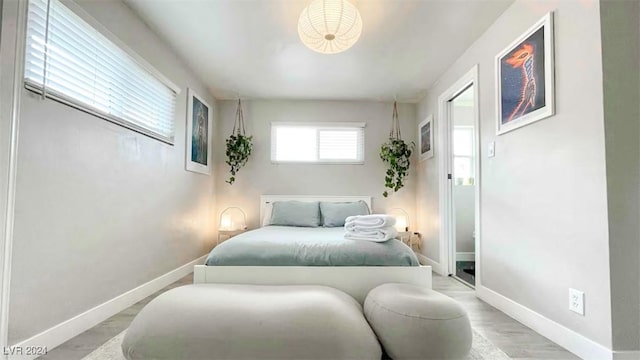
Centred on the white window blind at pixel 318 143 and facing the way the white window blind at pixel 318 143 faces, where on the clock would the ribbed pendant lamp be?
The ribbed pendant lamp is roughly at 12 o'clock from the white window blind.

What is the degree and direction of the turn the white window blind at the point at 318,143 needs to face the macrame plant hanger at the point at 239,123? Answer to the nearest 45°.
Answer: approximately 90° to its right

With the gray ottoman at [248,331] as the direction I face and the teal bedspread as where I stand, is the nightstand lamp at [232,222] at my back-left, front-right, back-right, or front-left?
back-right

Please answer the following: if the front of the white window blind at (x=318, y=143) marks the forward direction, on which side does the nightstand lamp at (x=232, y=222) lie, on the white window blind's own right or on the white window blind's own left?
on the white window blind's own right

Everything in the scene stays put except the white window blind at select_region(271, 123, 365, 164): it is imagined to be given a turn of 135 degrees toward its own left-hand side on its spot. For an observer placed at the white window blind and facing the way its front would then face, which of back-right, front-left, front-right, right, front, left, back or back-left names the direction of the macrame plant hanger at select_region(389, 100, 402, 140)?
front-right

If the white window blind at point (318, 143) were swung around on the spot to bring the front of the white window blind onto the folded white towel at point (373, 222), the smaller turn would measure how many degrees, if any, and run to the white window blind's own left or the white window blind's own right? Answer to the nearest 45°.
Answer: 0° — it already faces it

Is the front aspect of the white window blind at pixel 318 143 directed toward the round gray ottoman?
yes

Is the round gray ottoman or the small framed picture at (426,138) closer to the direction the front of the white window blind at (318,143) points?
the round gray ottoman

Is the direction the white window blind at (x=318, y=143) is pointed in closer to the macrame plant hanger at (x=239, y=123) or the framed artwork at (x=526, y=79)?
the framed artwork

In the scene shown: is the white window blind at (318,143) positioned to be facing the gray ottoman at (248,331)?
yes

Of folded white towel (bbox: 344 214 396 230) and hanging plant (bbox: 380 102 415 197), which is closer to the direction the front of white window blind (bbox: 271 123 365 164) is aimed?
the folded white towel

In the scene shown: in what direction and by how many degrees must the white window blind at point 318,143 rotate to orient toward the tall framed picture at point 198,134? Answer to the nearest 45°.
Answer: approximately 45° to its right

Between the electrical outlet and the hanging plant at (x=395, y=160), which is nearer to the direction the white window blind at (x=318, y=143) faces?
the electrical outlet

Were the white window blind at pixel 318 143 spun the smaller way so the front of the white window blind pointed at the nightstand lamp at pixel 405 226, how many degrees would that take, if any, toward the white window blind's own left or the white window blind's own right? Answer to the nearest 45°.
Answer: approximately 90° to the white window blind's own left

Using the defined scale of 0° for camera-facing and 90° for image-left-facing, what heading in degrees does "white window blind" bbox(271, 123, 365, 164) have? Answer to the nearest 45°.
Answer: approximately 0°
